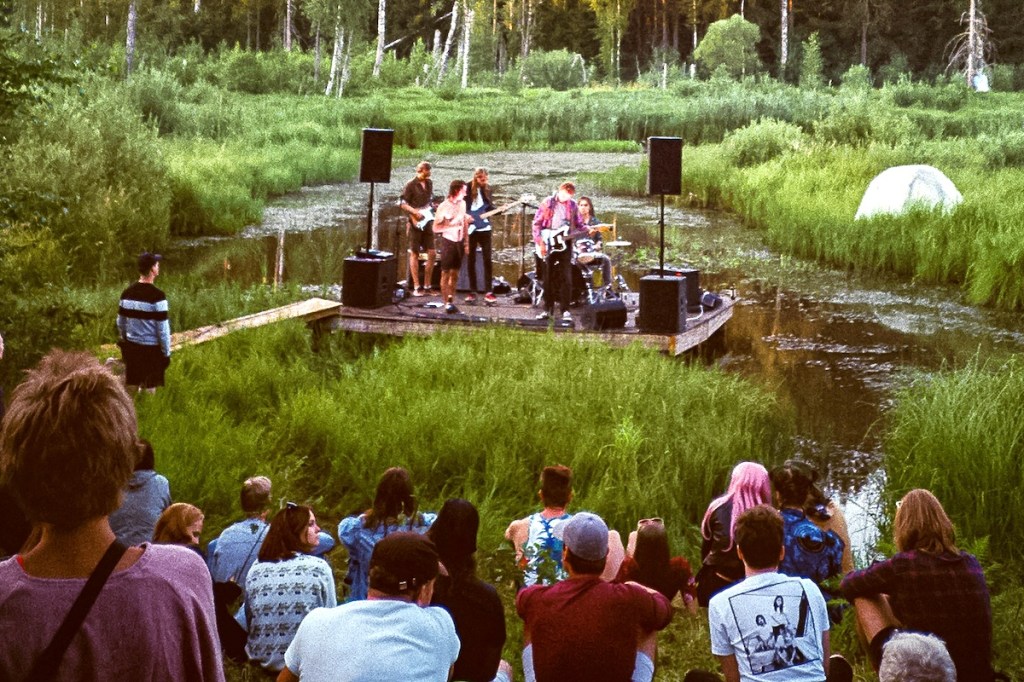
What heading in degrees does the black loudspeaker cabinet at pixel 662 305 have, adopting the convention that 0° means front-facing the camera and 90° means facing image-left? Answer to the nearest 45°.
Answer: approximately 0°

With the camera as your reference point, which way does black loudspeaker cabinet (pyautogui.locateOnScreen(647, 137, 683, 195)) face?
facing the viewer

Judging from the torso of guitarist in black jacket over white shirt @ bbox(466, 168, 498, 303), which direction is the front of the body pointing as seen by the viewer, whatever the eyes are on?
toward the camera

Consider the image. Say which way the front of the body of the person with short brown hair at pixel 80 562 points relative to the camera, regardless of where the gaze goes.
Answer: away from the camera

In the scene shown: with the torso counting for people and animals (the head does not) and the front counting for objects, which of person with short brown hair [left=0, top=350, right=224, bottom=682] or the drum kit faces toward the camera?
the drum kit

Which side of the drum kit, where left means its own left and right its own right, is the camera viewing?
front

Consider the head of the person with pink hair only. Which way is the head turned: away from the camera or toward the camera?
away from the camera

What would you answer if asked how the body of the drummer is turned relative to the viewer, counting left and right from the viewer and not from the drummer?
facing the viewer and to the left of the viewer

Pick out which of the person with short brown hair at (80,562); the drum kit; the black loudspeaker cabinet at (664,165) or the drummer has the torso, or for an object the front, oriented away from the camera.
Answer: the person with short brown hair

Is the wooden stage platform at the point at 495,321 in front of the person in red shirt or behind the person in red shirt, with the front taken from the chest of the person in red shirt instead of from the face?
in front

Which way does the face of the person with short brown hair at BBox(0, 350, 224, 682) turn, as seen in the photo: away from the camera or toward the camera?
away from the camera

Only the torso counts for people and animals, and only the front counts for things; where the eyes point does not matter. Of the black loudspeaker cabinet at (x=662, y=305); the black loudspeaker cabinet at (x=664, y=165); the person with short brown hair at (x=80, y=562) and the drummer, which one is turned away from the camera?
the person with short brown hair

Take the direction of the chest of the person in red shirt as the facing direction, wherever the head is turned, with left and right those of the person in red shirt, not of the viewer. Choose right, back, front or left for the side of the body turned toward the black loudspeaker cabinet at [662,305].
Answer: front
